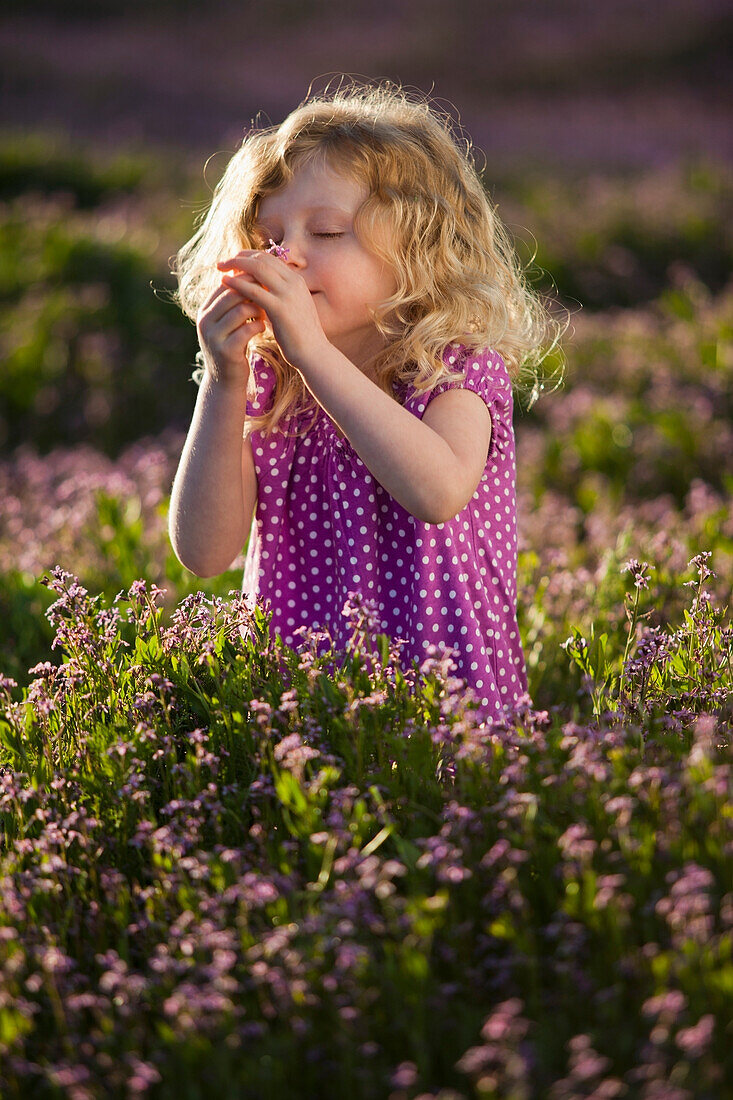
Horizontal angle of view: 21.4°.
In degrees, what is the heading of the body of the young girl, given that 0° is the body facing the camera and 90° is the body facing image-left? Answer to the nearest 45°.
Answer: approximately 45°
